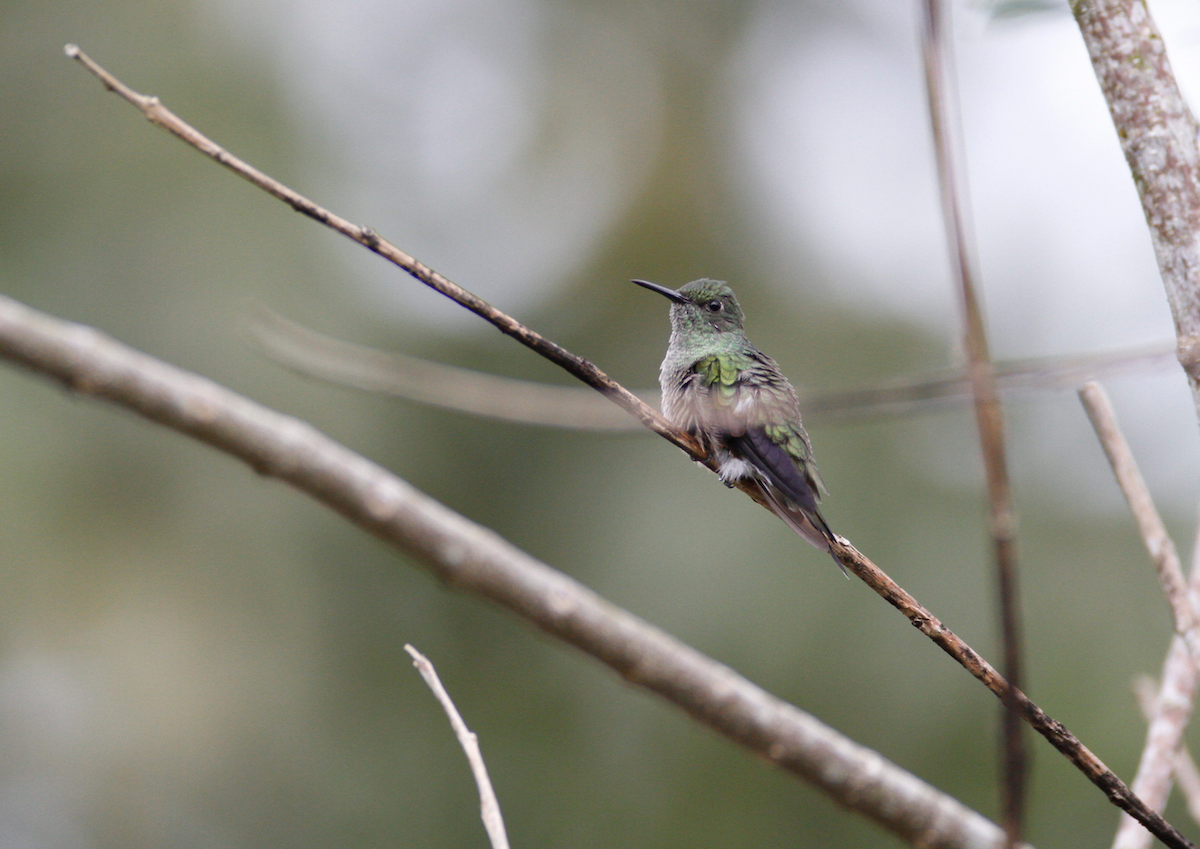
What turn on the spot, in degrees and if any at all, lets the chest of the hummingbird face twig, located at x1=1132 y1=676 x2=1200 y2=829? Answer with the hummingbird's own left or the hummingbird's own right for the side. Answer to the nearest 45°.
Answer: approximately 135° to the hummingbird's own left

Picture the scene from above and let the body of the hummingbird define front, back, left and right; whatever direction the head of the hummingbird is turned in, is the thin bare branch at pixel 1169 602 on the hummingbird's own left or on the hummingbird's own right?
on the hummingbird's own left

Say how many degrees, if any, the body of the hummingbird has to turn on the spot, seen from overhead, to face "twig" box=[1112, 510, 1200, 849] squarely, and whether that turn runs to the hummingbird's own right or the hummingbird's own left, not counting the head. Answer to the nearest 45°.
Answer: approximately 135° to the hummingbird's own left

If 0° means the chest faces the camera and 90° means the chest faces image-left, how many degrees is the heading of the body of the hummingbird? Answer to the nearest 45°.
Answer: approximately 90°
